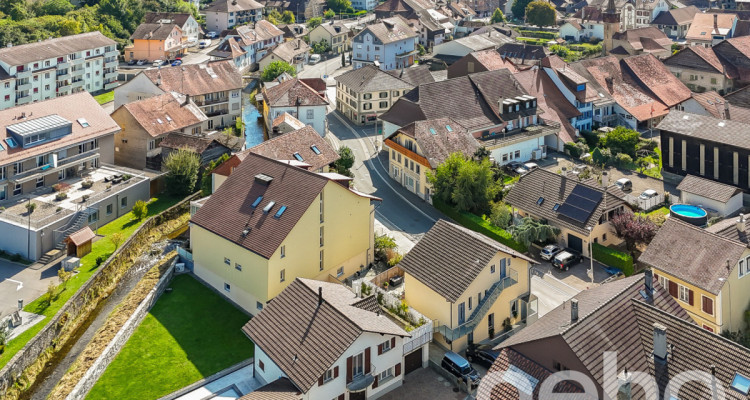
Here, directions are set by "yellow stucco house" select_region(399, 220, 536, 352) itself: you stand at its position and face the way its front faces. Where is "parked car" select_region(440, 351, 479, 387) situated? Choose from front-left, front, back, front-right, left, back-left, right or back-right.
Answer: front-right

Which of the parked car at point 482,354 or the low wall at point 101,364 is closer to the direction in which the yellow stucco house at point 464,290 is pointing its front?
the parked car

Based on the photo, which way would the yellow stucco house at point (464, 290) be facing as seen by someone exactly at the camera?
facing the viewer and to the right of the viewer

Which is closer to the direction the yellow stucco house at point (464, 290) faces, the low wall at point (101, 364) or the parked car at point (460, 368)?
the parked car

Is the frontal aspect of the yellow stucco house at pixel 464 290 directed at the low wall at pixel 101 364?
no
